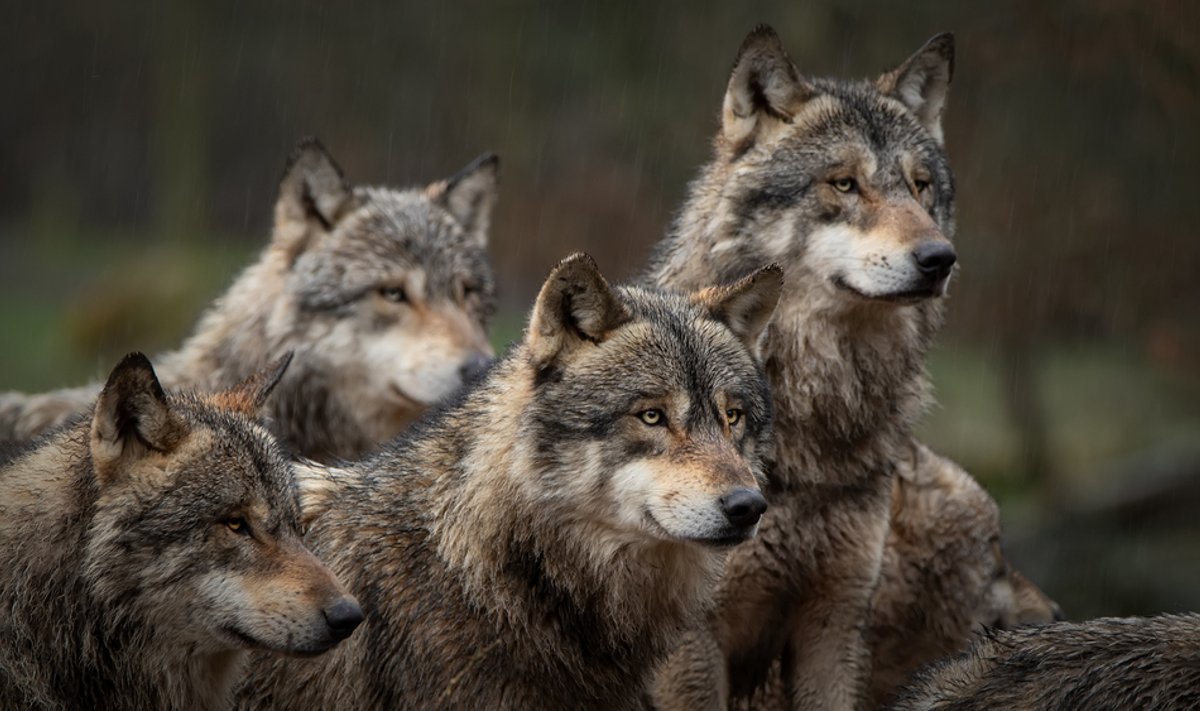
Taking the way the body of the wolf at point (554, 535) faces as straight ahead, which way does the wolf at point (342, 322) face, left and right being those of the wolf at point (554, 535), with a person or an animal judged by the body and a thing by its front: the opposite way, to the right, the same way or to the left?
the same way

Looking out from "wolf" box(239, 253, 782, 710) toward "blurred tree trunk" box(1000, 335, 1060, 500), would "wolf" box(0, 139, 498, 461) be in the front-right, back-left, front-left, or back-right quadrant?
front-left

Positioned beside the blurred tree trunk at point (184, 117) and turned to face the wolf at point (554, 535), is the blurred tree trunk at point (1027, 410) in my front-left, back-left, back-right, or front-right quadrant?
front-left

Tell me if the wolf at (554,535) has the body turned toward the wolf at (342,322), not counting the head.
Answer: no

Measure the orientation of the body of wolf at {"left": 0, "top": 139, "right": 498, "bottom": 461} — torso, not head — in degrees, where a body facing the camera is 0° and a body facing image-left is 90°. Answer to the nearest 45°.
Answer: approximately 315°

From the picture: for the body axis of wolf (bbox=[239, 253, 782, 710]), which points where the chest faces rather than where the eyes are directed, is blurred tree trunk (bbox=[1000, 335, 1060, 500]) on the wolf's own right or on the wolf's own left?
on the wolf's own left

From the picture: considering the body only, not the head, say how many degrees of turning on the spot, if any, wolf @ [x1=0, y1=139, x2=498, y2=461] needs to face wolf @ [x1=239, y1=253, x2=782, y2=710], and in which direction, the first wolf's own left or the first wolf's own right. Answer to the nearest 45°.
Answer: approximately 45° to the first wolf's own right

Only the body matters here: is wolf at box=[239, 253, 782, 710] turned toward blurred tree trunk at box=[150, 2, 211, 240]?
no

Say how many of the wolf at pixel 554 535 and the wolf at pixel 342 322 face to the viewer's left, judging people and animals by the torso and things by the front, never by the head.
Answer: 0

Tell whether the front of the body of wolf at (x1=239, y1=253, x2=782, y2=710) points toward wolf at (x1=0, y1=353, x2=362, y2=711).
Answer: no

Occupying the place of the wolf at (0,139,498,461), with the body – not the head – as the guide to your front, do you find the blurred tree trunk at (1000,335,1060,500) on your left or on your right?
on your left

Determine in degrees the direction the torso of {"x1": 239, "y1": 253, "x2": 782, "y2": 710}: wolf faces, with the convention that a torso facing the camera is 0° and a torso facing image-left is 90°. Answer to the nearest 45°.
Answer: approximately 315°
